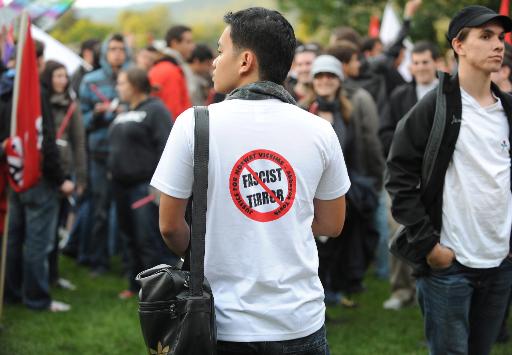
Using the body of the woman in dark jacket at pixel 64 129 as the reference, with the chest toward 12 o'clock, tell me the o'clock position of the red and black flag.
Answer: The red and black flag is roughly at 2 o'clock from the woman in dark jacket.

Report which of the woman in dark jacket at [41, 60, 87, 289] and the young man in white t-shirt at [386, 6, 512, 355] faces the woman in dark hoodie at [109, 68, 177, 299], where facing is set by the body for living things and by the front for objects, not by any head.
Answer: the woman in dark jacket at [41, 60, 87, 289]

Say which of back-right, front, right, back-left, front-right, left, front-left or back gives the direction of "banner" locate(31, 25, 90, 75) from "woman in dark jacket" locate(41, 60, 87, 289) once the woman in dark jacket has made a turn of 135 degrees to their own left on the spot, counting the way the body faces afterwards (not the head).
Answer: front

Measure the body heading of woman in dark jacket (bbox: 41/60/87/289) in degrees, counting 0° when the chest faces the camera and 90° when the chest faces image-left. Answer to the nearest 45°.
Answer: approximately 315°
